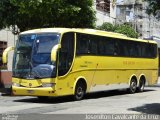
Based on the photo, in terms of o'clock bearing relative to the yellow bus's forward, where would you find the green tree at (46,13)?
The green tree is roughly at 4 o'clock from the yellow bus.

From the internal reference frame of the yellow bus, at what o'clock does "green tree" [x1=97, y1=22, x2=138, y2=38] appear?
The green tree is roughly at 5 o'clock from the yellow bus.

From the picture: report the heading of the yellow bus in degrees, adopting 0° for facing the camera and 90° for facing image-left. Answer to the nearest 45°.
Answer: approximately 45°
